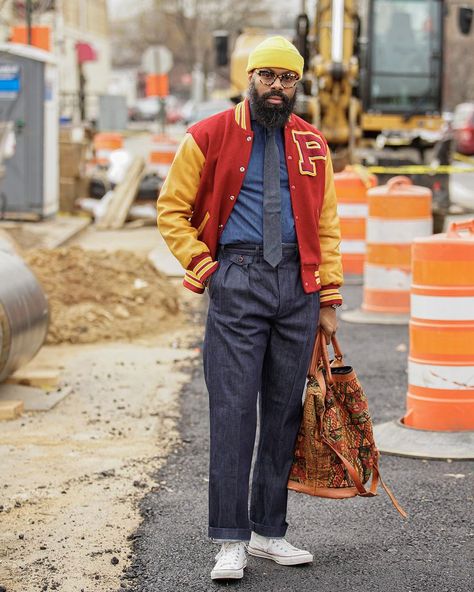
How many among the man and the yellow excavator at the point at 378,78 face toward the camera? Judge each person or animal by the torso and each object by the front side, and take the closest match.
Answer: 2

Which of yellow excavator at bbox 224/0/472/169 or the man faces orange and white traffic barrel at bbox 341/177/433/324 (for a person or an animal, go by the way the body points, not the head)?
the yellow excavator

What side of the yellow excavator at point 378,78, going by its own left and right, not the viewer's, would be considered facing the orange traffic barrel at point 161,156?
right

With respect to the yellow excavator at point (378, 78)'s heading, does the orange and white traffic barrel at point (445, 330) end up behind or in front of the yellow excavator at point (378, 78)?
in front

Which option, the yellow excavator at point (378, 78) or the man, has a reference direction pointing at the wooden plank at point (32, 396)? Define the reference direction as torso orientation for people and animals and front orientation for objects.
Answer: the yellow excavator

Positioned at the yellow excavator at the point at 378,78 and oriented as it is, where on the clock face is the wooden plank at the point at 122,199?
The wooden plank is roughly at 2 o'clock from the yellow excavator.

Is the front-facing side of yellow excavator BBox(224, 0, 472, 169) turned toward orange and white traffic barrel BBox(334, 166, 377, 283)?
yes

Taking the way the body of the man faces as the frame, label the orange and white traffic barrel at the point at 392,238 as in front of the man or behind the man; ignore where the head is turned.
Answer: behind

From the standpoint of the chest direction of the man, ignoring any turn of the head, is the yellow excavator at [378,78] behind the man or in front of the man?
behind

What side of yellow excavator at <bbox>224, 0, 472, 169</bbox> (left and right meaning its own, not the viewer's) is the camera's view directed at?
front

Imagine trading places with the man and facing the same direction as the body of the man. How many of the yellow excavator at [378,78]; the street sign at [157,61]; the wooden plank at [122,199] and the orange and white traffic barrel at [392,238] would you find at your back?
4

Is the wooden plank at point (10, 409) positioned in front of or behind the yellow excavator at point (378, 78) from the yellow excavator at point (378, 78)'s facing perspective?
in front

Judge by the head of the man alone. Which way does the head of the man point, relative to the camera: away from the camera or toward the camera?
toward the camera

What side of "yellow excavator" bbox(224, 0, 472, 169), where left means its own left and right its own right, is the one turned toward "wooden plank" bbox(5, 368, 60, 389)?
front

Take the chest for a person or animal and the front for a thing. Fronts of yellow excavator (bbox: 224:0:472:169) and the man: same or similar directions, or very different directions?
same or similar directions

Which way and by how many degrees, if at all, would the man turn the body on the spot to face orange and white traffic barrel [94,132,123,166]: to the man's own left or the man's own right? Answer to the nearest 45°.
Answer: approximately 180°

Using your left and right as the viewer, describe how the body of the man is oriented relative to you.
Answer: facing the viewer

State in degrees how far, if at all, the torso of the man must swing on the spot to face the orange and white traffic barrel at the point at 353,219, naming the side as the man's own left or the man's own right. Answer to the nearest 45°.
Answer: approximately 180°
